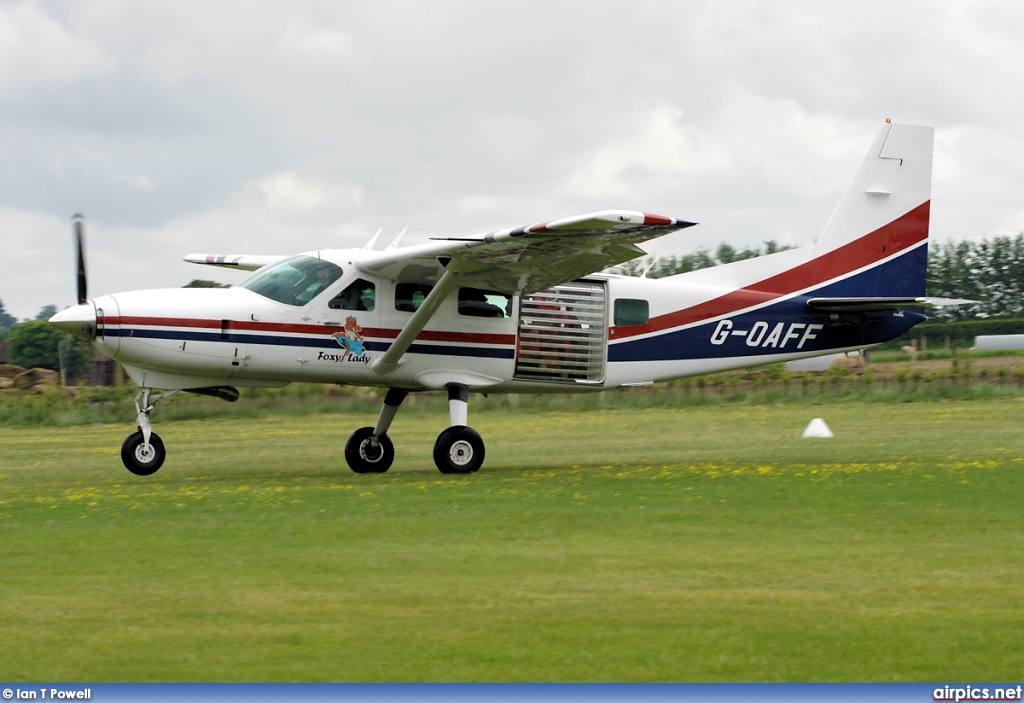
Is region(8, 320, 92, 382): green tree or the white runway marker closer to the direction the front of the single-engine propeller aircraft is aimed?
the green tree

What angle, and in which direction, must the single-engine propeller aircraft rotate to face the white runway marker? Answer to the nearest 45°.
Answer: approximately 135° to its right

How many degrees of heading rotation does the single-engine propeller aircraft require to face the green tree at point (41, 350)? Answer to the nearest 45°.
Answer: approximately 45° to its right

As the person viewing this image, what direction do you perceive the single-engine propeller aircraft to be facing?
facing to the left of the viewer
